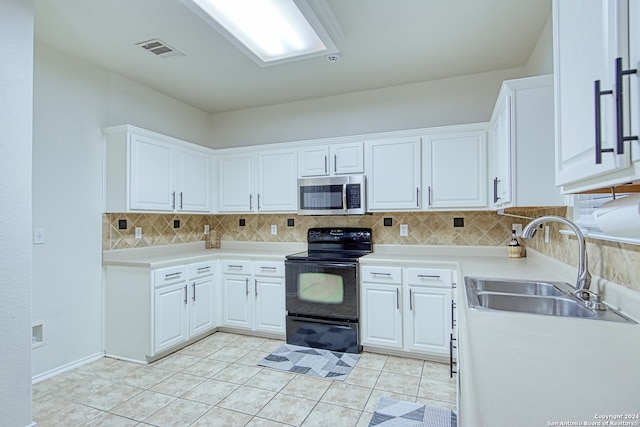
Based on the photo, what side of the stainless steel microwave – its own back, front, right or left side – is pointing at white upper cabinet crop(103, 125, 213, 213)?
right

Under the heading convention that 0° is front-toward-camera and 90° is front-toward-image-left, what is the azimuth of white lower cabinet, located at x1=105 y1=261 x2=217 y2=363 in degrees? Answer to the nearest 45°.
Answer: approximately 315°

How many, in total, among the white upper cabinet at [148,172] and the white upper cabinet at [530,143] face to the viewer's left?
1

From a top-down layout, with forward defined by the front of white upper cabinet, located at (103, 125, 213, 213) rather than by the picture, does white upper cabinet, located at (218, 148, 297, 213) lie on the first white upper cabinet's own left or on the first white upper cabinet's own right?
on the first white upper cabinet's own left

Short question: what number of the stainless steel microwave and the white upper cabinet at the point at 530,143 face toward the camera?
1

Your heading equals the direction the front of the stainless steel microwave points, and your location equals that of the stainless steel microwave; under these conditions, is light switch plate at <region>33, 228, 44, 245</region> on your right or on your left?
on your right

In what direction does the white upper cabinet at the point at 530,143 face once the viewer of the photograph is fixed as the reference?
facing to the left of the viewer

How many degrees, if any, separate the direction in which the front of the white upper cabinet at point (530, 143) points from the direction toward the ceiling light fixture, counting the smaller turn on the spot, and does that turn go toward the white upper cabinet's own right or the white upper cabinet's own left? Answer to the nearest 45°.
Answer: approximately 45° to the white upper cabinet's own left
